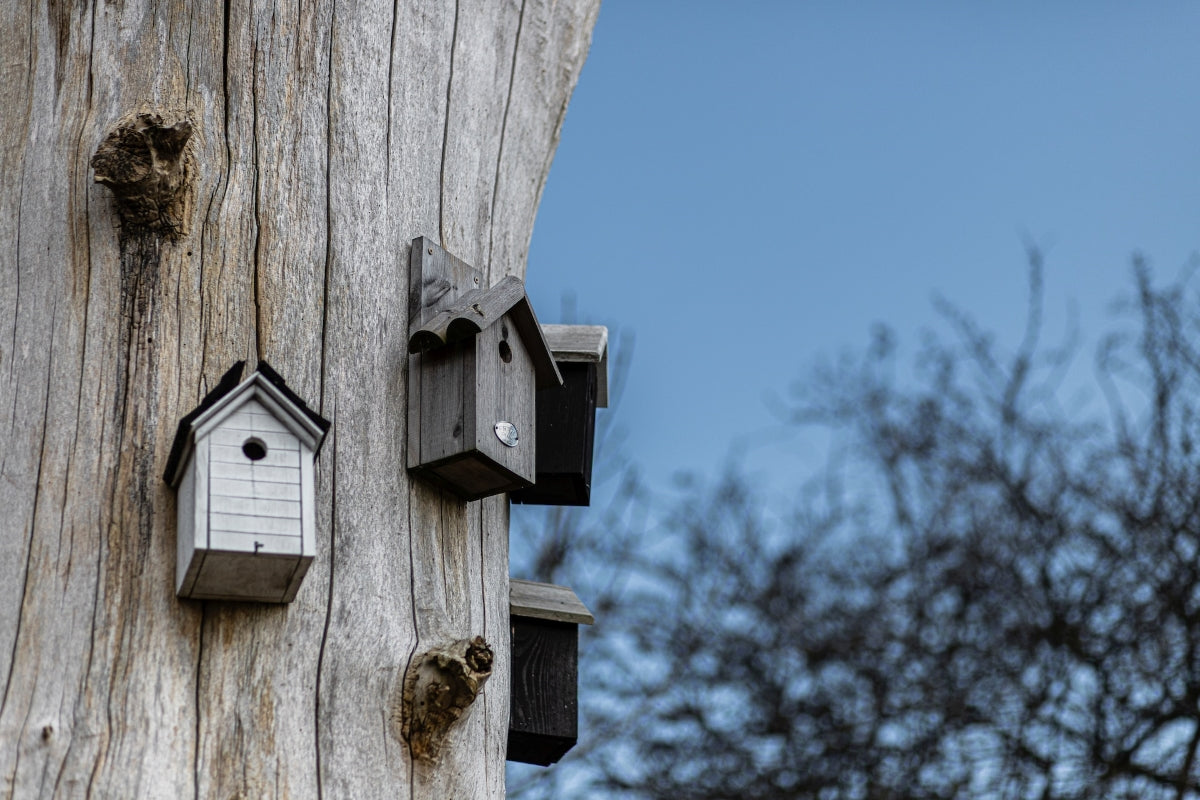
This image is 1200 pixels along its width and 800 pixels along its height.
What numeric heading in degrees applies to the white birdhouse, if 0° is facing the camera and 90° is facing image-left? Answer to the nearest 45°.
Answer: approximately 0°

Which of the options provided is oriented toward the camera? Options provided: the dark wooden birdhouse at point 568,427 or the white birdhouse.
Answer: the white birdhouse

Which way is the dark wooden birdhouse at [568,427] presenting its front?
to the viewer's right

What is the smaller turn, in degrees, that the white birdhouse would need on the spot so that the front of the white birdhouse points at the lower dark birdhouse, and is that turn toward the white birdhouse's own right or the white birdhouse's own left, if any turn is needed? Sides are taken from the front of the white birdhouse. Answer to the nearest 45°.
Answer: approximately 135° to the white birdhouse's own left

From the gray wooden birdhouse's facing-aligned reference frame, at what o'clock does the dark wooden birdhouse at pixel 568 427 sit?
The dark wooden birdhouse is roughly at 8 o'clock from the gray wooden birdhouse.

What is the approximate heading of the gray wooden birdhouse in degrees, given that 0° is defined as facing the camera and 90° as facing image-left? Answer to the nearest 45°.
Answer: approximately 315°

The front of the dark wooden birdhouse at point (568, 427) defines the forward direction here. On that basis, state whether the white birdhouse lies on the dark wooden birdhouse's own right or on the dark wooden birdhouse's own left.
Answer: on the dark wooden birdhouse's own right

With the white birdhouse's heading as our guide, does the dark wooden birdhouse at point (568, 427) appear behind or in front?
behind

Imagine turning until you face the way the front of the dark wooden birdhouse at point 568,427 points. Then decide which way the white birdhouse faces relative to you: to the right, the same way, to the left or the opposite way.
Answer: to the right

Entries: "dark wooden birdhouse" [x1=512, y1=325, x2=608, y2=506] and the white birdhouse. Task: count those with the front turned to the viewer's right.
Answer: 1
